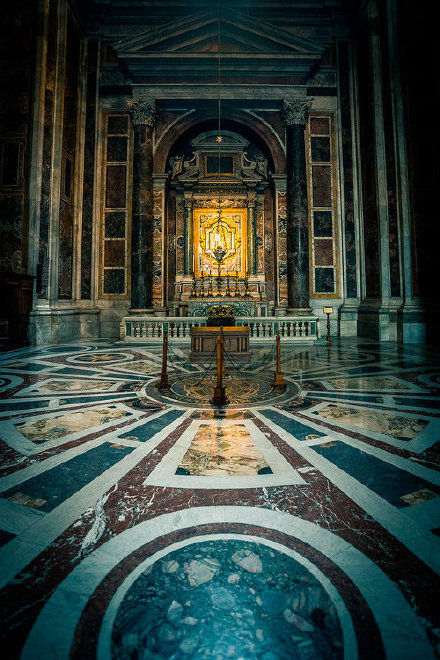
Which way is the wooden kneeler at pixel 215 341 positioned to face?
away from the camera
